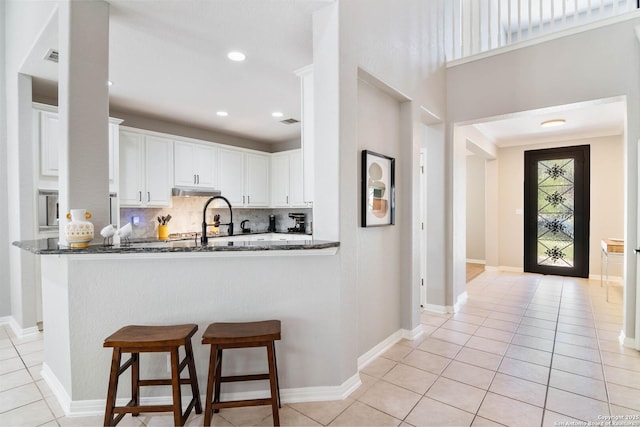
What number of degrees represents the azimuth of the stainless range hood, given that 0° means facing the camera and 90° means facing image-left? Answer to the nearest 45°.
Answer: approximately 315°

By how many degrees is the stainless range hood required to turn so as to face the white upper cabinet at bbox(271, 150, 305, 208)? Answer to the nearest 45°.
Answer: approximately 45° to its left

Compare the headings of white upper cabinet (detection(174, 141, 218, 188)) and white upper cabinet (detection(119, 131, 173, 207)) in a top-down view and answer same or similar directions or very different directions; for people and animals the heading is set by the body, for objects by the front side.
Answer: same or similar directions

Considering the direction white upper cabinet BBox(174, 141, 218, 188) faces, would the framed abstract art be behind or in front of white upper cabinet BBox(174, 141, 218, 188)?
in front

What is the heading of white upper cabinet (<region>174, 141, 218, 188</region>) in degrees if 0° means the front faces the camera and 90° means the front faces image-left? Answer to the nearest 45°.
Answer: approximately 315°

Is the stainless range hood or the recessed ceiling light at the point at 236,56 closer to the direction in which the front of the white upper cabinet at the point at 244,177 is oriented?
the recessed ceiling light

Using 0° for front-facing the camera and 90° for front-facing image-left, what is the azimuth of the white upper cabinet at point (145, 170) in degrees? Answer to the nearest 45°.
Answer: approximately 315°

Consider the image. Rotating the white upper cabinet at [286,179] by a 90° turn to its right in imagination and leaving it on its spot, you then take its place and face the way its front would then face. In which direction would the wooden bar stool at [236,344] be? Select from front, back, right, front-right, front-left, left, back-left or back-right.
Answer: back-left

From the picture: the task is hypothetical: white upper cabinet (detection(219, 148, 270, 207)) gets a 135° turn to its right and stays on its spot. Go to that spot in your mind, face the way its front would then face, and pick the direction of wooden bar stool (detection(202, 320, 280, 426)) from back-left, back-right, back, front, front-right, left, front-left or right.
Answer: left

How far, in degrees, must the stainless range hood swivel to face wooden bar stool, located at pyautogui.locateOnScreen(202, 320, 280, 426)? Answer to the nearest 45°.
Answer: approximately 45° to its right

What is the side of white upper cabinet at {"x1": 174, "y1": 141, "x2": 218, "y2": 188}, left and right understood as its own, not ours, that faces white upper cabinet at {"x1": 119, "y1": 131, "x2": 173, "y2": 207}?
right

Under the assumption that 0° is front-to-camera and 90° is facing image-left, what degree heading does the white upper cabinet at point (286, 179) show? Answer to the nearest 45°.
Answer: approximately 45°
